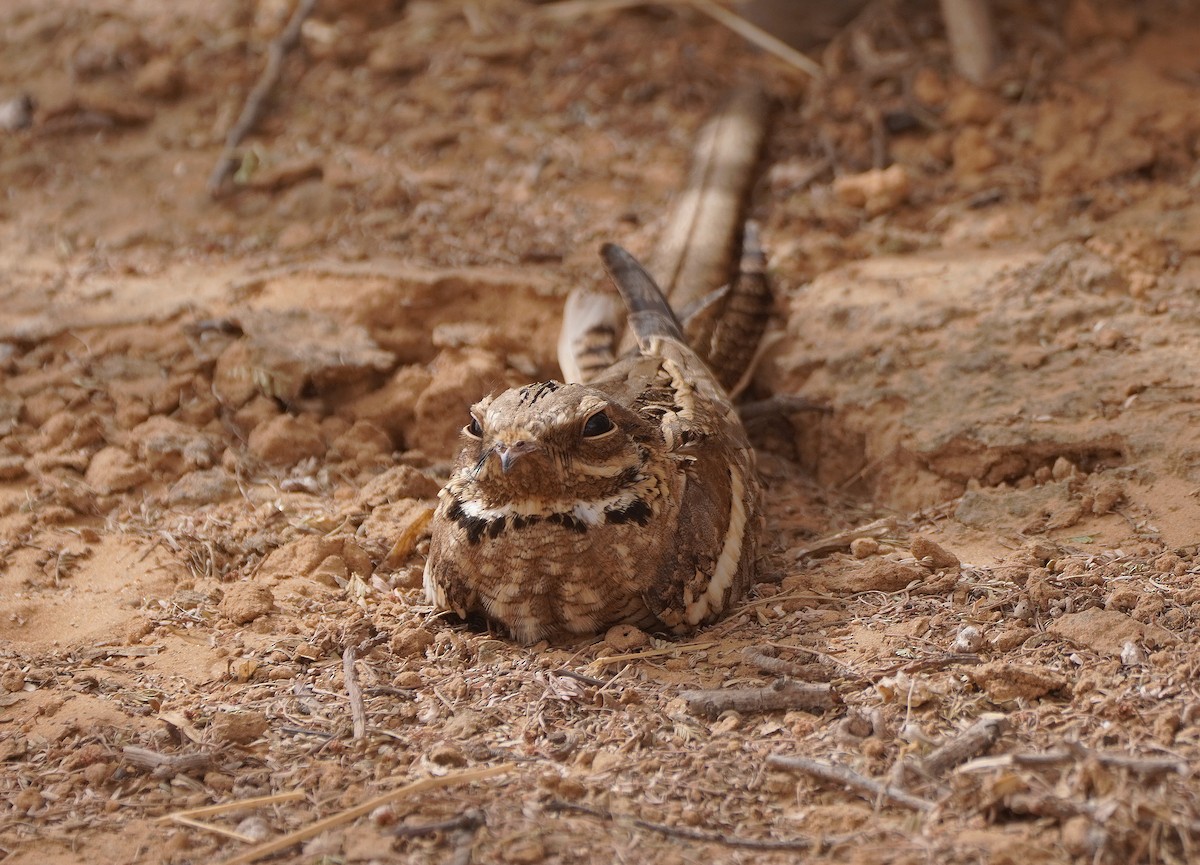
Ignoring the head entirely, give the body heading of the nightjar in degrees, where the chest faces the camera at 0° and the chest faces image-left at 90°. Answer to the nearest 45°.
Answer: approximately 45°

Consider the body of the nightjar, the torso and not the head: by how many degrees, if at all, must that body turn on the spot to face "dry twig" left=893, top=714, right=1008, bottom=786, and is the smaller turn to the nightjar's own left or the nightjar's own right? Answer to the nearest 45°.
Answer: approximately 90° to the nightjar's own left

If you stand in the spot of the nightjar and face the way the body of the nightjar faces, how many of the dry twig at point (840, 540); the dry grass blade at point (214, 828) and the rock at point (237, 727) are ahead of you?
2

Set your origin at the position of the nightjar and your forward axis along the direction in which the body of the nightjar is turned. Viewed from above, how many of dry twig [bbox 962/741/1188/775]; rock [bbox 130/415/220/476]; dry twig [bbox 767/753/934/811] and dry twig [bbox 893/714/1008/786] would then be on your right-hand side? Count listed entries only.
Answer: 1

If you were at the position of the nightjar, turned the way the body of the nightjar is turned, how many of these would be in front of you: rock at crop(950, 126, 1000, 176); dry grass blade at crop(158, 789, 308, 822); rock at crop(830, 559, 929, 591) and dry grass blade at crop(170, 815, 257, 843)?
2

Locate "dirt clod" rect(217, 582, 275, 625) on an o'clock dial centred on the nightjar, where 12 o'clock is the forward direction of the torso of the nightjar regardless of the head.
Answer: The dirt clod is roughly at 2 o'clock from the nightjar.

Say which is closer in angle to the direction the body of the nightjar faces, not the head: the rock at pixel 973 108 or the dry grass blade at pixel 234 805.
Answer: the dry grass blade
